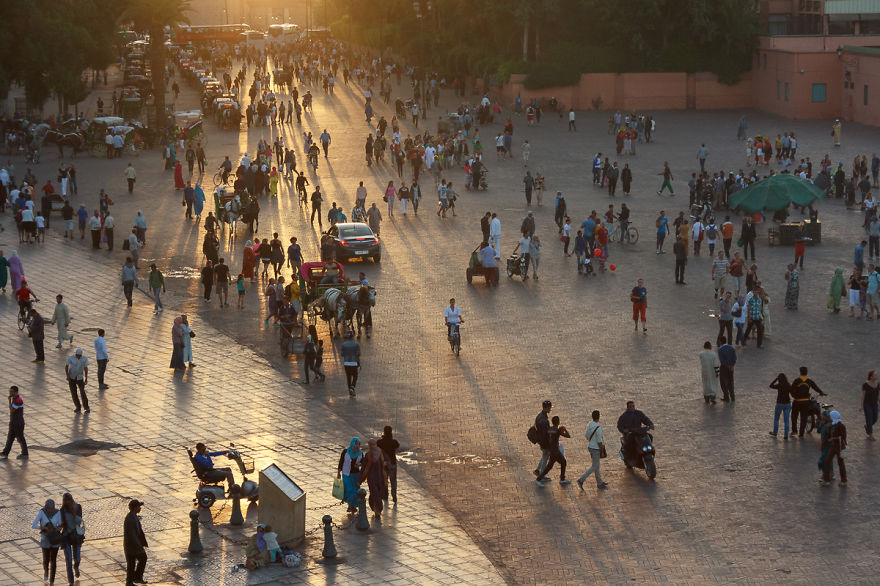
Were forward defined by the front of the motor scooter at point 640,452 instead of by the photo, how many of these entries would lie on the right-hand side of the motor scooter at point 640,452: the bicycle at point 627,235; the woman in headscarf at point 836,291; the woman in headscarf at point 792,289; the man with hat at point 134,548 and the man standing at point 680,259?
1

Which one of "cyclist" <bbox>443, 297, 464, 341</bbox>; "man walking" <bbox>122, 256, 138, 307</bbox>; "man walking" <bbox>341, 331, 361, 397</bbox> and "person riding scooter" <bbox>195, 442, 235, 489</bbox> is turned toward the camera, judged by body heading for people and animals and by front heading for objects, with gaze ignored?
the cyclist

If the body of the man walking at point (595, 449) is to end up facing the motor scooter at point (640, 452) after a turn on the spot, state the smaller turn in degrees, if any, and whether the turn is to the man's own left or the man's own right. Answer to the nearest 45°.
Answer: approximately 45° to the man's own left

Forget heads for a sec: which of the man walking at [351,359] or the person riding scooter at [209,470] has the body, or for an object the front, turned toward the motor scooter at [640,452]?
the person riding scooter

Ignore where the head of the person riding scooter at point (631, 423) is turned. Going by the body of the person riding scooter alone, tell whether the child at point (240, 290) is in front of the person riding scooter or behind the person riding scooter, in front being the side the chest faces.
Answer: behind

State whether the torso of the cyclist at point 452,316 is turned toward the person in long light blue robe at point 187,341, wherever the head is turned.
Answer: no

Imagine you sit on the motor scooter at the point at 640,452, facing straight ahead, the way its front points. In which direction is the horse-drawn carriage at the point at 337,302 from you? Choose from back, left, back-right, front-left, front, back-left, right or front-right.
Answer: back

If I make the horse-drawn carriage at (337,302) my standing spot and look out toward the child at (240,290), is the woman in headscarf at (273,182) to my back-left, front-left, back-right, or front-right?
front-right

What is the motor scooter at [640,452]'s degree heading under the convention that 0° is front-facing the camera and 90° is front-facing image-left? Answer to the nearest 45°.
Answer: approximately 315°

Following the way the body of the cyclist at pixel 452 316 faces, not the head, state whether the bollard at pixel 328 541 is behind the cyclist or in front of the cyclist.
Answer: in front

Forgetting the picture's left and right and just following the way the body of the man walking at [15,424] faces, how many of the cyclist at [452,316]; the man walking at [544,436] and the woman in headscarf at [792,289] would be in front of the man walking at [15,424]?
0

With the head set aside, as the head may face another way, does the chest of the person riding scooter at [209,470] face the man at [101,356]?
no
